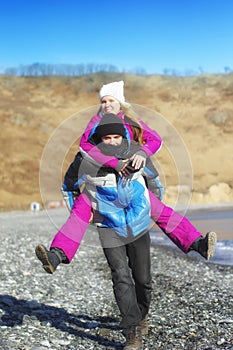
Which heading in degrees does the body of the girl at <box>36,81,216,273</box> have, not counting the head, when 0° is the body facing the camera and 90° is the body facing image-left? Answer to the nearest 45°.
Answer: approximately 0°
